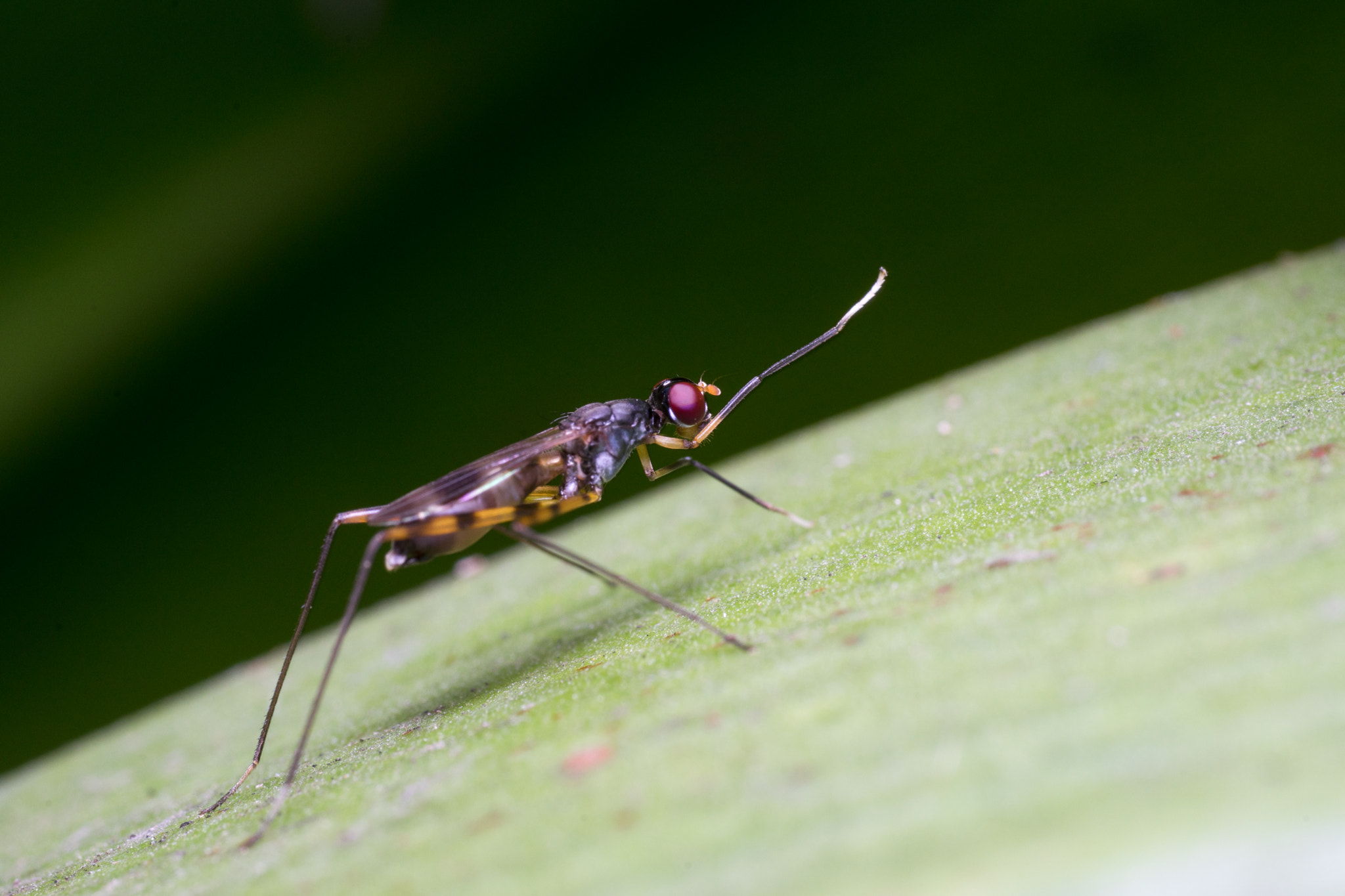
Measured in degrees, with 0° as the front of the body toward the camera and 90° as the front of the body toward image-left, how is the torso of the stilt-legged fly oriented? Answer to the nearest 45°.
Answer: approximately 270°
